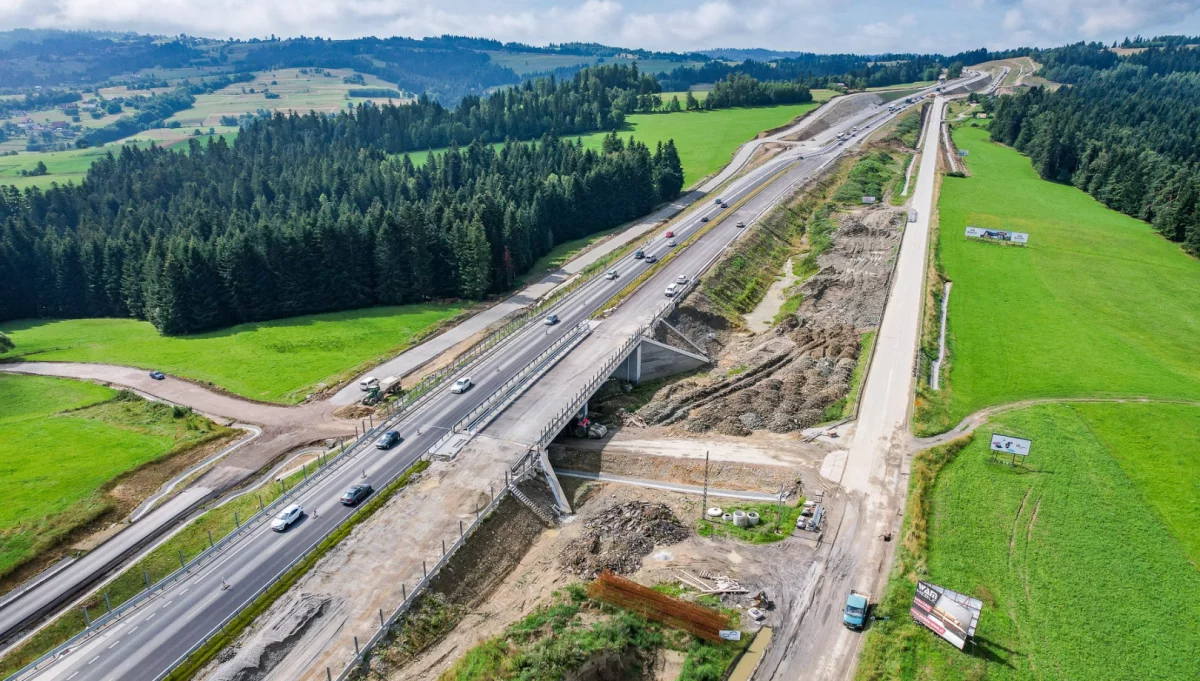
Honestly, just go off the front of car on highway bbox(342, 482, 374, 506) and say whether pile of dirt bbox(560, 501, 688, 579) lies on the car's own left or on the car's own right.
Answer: on the car's own right

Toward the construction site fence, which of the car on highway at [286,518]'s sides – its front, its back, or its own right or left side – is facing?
left

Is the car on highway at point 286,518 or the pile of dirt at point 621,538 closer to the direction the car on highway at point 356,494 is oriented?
the pile of dirt

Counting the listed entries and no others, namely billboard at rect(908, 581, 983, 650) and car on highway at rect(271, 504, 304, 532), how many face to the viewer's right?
0

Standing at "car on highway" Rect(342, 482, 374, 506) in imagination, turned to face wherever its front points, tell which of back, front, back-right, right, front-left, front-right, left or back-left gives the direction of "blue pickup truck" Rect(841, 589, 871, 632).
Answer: right

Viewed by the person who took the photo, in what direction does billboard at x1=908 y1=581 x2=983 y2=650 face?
facing the viewer and to the left of the viewer

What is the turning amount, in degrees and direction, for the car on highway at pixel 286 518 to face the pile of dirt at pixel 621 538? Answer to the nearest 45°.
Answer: approximately 90° to its left

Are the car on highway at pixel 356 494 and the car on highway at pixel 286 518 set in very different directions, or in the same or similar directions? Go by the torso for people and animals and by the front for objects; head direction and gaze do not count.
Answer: very different directions

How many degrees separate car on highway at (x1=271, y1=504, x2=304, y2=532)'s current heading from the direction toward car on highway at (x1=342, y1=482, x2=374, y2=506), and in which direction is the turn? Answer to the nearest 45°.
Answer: approximately 135° to its left

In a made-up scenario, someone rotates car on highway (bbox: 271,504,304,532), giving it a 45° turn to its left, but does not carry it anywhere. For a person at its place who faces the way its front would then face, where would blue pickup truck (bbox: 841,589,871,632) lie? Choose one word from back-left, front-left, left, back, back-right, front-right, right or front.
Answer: front-left

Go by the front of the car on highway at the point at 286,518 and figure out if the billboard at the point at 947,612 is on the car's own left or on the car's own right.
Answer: on the car's own left

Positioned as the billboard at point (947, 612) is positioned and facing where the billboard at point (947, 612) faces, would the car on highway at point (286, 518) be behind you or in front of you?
in front

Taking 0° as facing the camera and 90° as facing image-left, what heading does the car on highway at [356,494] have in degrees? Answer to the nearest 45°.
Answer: approximately 225°
